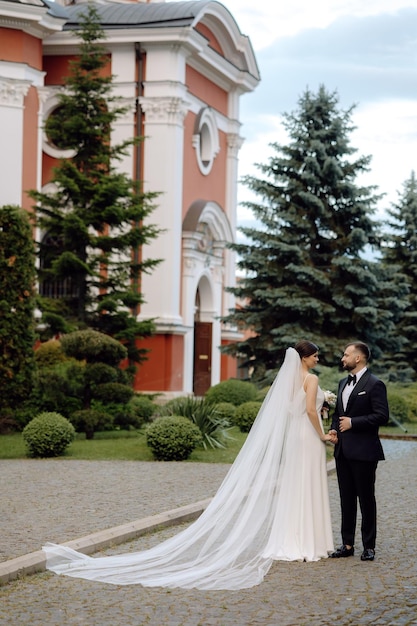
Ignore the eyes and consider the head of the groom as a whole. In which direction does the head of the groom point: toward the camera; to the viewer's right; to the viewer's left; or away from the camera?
to the viewer's left

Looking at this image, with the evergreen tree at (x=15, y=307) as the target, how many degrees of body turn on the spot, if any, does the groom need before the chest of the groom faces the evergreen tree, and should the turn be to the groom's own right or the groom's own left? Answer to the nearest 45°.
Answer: approximately 90° to the groom's own right

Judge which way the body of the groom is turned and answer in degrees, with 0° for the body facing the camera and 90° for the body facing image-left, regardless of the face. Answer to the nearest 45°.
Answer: approximately 45°

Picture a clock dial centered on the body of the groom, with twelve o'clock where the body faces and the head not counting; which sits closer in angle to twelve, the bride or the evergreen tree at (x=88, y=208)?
the bride

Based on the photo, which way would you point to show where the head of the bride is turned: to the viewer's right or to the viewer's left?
to the viewer's right

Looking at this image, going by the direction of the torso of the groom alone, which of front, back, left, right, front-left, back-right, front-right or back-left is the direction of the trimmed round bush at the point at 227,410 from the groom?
back-right

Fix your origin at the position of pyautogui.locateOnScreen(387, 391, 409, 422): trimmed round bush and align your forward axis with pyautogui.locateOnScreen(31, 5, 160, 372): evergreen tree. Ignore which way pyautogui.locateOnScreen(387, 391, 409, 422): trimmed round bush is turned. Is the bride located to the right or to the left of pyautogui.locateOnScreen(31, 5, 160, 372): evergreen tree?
left

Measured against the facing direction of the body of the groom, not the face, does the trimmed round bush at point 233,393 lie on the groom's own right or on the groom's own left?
on the groom's own right

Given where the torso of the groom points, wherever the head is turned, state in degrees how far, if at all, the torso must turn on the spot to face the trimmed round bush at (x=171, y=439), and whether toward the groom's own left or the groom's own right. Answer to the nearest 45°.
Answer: approximately 135° to the groom's own right

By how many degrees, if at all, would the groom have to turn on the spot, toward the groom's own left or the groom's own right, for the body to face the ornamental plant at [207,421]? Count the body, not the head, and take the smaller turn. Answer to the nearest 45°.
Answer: approximately 135° to the groom's own right

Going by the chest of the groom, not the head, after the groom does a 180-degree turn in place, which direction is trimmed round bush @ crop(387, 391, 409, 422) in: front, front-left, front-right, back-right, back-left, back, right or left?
front-left

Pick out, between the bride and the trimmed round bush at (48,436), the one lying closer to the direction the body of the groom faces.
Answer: the bride

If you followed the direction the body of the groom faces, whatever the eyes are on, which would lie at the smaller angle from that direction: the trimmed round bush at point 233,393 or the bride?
the bride
